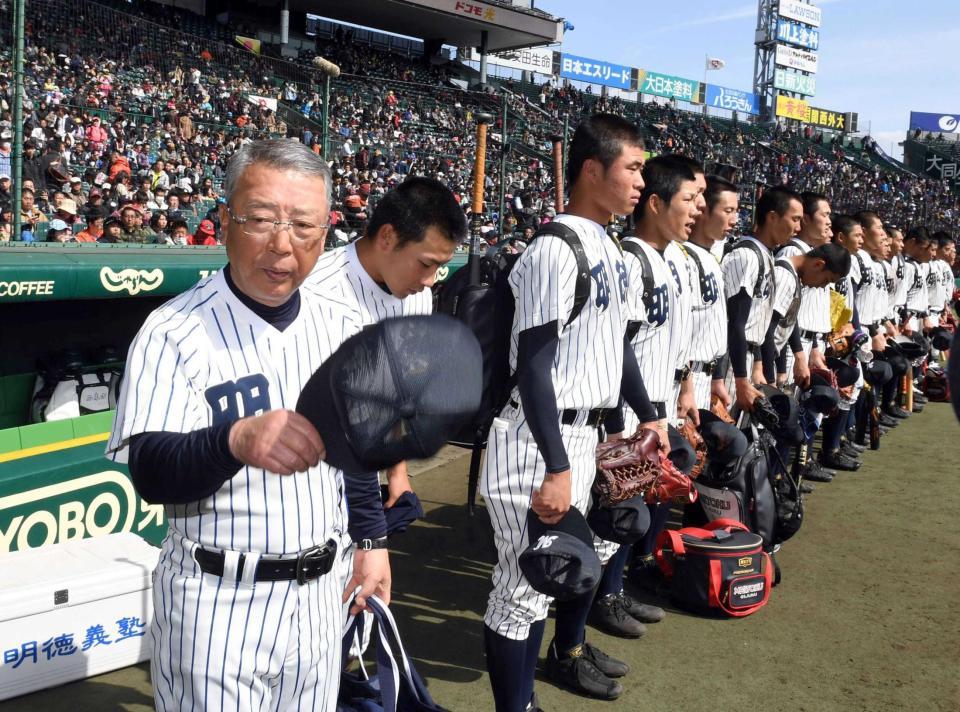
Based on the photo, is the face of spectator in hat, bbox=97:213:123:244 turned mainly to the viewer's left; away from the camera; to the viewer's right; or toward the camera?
toward the camera

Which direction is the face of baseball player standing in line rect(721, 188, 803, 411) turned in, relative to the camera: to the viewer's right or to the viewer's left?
to the viewer's right

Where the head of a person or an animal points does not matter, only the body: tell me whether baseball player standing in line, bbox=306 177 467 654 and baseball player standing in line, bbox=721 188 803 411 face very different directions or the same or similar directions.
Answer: same or similar directions

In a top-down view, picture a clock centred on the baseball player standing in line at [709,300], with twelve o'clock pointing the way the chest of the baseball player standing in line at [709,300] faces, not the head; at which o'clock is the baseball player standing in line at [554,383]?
the baseball player standing in line at [554,383] is roughly at 2 o'clock from the baseball player standing in line at [709,300].

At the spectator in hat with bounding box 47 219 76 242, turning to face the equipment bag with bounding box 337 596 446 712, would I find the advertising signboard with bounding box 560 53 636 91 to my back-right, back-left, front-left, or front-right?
back-left

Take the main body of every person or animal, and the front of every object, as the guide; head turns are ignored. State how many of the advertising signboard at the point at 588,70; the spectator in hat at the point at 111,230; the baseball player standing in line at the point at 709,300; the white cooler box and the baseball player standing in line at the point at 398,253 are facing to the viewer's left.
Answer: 0

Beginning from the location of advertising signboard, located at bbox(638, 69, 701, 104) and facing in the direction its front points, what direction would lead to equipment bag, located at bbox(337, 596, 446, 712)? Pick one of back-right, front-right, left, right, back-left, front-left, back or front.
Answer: front-right

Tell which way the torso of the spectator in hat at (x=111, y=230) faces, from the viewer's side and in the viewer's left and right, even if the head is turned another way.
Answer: facing the viewer and to the right of the viewer

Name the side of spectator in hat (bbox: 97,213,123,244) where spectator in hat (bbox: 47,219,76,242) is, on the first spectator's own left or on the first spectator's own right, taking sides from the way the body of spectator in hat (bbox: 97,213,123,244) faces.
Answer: on the first spectator's own right

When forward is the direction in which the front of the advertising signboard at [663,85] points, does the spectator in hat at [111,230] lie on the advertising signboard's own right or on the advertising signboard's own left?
on the advertising signboard's own right

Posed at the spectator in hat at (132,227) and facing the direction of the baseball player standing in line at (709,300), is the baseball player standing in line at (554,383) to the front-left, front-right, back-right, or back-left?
front-right
